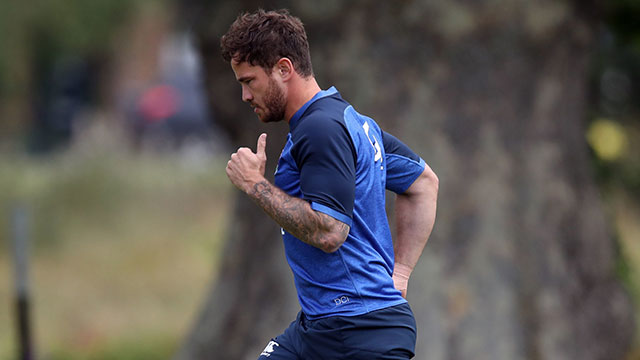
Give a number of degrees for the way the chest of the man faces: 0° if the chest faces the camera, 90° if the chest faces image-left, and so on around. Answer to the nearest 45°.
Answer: approximately 90°

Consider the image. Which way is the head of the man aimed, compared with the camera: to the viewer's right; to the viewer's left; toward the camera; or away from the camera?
to the viewer's left
